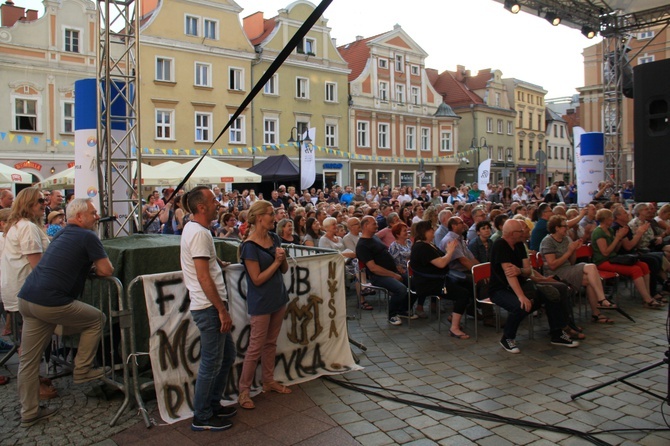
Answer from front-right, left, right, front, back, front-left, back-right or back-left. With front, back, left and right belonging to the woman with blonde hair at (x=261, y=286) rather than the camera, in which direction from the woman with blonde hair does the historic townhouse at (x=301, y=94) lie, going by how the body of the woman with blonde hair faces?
back-left

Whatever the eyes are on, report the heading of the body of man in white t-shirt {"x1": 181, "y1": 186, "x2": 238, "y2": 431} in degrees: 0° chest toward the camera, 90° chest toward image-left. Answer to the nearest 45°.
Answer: approximately 270°

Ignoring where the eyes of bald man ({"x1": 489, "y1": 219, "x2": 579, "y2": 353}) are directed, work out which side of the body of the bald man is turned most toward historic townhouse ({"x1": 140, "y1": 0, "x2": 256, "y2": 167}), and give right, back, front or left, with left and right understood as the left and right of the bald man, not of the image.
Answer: back

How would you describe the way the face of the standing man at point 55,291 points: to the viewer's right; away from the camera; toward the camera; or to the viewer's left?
to the viewer's right

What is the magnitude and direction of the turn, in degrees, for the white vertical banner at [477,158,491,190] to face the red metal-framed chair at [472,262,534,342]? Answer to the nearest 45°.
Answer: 0° — it already faces it

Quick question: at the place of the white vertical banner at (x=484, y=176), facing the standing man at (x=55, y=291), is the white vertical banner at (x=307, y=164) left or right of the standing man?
right

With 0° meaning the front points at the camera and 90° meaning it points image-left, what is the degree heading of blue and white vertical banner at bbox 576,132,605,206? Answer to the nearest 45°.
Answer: approximately 0°

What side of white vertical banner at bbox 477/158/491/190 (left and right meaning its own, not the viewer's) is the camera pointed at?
front

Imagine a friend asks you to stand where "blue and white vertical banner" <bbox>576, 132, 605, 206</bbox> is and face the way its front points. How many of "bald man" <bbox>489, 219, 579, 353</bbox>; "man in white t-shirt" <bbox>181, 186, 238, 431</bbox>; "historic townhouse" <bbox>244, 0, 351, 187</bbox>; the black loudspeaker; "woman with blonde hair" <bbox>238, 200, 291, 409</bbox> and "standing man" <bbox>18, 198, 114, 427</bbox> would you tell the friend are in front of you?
5

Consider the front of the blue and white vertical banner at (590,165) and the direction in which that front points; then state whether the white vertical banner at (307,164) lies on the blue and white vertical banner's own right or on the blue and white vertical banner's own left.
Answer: on the blue and white vertical banner's own right

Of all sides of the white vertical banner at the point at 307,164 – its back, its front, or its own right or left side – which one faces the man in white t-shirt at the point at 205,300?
front

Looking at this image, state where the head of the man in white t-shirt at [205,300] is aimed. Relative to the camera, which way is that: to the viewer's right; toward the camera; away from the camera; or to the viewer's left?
to the viewer's right

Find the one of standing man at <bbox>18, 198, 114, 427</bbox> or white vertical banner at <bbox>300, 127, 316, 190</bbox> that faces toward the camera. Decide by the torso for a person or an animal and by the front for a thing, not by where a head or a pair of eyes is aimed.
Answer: the white vertical banner

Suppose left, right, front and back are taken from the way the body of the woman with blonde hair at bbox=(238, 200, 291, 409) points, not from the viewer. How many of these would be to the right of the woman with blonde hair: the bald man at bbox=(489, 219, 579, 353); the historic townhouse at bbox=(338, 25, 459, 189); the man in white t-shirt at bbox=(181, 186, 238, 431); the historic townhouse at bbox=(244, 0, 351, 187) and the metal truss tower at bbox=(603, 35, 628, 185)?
1

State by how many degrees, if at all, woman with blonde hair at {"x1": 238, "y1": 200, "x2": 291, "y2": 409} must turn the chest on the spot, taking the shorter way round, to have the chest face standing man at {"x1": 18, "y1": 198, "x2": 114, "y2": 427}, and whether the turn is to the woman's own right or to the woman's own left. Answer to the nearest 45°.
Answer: approximately 135° to the woman's own right
